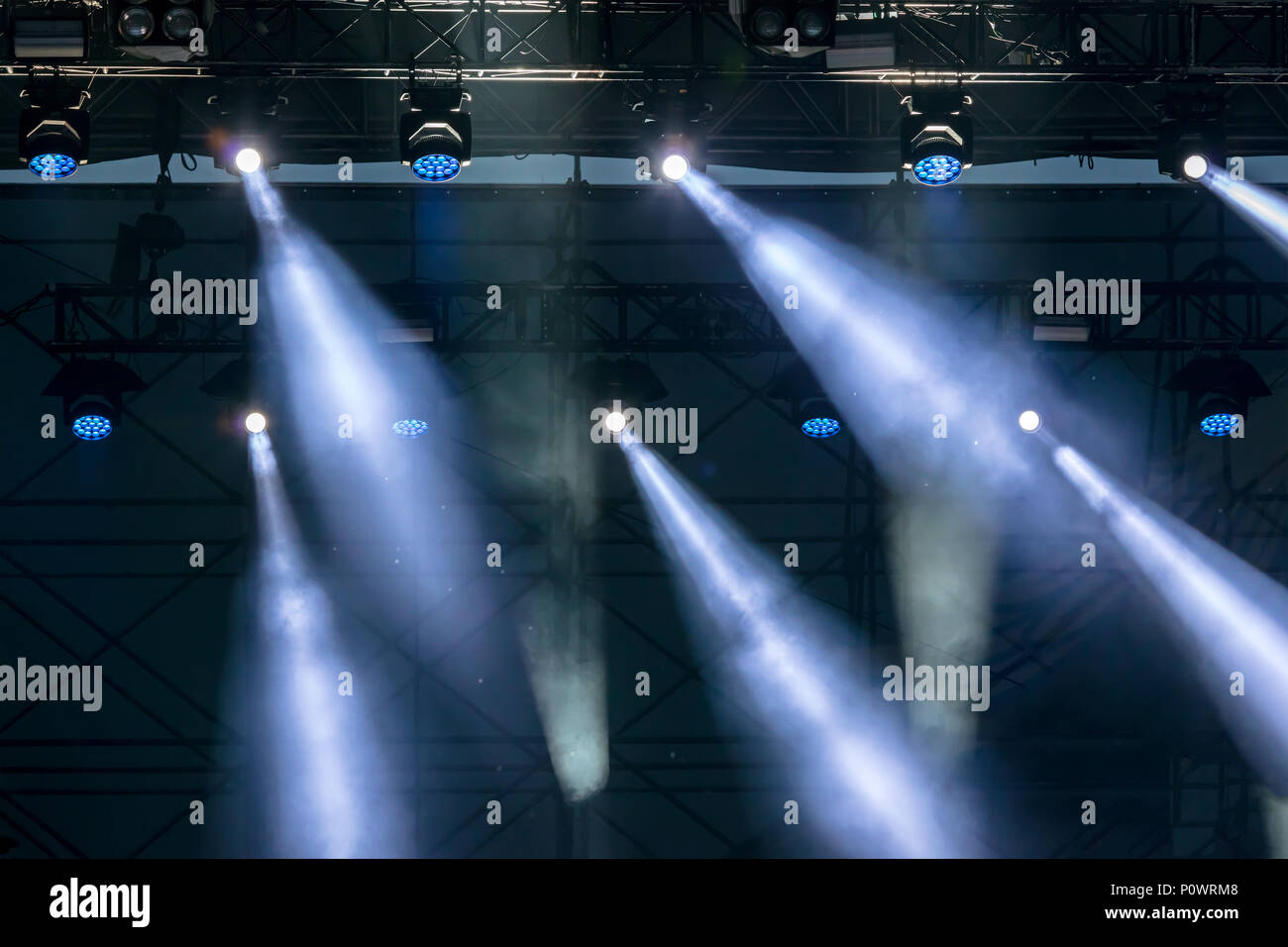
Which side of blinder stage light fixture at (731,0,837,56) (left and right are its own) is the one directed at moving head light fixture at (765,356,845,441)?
back

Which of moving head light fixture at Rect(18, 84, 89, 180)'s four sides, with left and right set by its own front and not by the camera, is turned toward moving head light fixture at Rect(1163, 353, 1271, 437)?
left

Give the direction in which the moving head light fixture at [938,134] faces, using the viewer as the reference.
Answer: facing the viewer

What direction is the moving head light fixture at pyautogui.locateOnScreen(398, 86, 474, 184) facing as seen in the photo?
toward the camera

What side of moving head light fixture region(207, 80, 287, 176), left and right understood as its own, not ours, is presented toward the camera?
front

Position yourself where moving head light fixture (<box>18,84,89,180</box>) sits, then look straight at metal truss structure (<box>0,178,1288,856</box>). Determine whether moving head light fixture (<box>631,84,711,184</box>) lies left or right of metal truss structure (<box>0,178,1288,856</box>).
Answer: right
